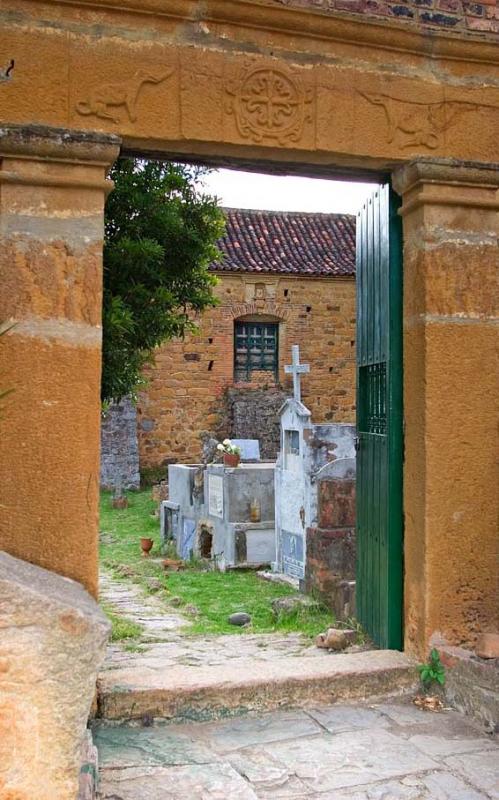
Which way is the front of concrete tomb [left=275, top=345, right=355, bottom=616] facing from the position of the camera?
facing the viewer and to the left of the viewer

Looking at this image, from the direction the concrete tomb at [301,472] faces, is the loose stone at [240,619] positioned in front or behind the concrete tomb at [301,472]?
in front

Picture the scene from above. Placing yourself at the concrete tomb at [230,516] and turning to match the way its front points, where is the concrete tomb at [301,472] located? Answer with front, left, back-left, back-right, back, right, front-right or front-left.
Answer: left

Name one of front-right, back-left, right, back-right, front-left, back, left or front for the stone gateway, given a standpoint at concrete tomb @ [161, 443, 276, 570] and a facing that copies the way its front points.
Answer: front-left

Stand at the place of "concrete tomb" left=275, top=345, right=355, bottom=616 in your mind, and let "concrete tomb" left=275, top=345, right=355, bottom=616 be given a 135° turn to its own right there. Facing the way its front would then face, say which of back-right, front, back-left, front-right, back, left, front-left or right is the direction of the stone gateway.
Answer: back

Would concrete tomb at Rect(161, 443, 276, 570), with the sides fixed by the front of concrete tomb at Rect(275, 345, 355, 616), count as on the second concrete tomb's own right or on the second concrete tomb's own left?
on the second concrete tomb's own right

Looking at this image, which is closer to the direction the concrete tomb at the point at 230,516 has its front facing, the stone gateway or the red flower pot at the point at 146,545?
the stone gateway

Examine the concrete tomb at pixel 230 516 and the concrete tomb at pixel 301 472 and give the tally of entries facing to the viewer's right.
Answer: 0

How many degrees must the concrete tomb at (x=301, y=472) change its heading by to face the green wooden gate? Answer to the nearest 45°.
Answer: approximately 45° to its left

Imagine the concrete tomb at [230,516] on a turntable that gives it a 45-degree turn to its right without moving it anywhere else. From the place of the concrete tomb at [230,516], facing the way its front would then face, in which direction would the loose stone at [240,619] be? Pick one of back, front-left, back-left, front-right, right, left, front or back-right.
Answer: left

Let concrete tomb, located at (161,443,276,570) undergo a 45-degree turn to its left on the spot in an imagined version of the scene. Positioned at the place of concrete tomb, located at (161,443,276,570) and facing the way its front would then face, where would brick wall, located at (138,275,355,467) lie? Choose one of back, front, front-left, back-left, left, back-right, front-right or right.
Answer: back

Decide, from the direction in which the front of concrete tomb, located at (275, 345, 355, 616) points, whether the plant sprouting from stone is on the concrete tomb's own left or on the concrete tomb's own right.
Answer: on the concrete tomb's own left

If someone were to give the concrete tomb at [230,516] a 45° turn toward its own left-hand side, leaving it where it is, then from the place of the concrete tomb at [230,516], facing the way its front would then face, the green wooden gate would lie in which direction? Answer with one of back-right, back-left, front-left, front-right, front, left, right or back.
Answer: front

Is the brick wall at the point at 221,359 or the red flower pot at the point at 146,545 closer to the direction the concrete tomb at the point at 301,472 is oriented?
the red flower pot

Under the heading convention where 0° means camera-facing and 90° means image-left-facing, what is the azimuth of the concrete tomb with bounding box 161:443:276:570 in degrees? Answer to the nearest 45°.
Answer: approximately 45°

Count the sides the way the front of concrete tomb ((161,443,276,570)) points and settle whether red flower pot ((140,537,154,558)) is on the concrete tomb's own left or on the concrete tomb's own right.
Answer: on the concrete tomb's own right
